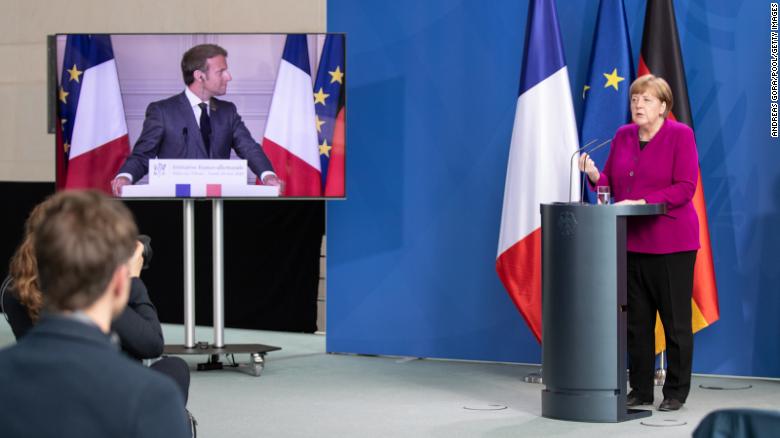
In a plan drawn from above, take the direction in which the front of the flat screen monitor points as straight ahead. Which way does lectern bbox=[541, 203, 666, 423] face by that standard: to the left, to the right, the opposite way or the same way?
to the right

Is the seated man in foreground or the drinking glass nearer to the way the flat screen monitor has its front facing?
the seated man in foreground

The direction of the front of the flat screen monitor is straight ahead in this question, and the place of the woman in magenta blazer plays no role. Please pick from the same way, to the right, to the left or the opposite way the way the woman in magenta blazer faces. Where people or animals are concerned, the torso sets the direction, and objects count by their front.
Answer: to the right

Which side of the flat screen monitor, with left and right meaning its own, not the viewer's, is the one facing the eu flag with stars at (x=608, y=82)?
left

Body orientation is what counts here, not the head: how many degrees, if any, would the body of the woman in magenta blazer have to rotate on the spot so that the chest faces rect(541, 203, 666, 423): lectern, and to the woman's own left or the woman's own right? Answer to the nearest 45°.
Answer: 0° — they already face it

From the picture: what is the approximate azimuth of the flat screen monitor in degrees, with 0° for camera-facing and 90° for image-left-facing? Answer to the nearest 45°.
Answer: approximately 0°
